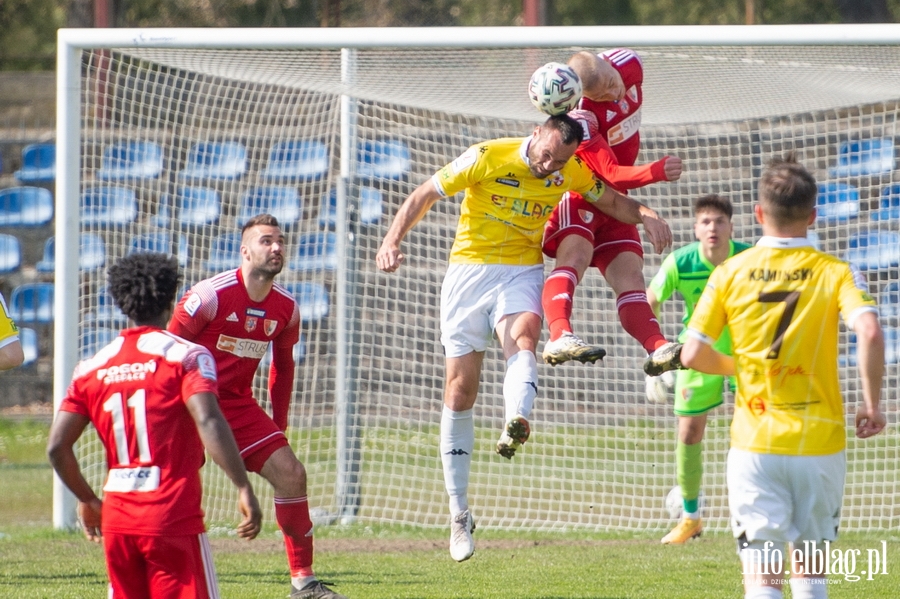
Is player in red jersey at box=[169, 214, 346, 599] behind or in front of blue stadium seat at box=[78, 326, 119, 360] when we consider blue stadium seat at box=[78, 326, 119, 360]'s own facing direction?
in front

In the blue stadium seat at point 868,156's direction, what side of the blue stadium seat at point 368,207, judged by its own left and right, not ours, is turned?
left

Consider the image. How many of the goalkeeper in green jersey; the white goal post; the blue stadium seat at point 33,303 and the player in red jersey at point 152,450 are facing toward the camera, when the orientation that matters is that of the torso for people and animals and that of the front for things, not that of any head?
3

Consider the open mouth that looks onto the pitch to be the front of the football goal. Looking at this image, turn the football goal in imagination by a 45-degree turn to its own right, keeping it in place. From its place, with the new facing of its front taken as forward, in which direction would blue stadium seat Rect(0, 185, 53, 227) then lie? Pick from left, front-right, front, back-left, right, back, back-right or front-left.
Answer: right

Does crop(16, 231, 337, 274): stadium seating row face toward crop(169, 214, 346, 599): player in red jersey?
yes

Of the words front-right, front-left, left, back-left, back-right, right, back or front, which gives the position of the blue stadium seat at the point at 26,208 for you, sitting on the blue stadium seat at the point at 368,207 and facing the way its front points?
back-right

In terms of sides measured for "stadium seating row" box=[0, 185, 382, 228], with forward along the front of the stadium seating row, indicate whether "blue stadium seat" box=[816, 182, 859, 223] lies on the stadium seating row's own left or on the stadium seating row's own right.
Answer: on the stadium seating row's own left

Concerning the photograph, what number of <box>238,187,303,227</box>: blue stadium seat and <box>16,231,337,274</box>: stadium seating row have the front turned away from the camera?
0

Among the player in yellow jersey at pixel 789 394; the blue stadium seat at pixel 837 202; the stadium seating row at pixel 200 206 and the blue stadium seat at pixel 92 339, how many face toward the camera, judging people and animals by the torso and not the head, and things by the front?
3

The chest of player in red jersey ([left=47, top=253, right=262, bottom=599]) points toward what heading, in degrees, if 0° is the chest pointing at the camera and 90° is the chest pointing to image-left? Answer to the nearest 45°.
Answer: approximately 225°

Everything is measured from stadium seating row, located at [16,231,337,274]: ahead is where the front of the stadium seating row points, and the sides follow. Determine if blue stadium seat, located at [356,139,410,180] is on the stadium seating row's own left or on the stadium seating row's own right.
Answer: on the stadium seating row's own left

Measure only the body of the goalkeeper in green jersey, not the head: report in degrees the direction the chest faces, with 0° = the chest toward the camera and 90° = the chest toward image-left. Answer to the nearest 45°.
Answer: approximately 0°

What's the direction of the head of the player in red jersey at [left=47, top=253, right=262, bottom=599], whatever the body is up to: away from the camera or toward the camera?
away from the camera

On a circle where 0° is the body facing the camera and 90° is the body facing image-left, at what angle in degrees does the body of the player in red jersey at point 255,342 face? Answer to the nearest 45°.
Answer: approximately 315°
